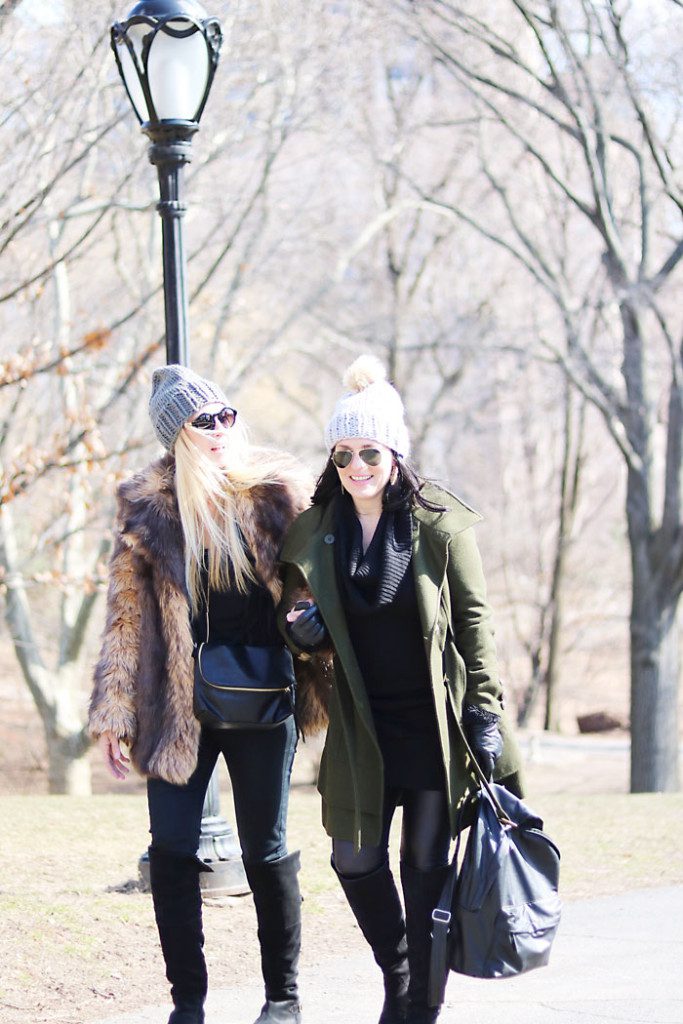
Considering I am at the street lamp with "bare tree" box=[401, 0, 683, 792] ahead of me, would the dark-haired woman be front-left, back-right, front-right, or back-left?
back-right

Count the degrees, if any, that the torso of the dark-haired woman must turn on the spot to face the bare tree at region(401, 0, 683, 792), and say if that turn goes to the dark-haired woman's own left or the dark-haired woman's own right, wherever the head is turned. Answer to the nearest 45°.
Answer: approximately 180°

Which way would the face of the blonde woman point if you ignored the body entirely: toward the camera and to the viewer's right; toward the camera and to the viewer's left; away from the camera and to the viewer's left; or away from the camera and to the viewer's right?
toward the camera and to the viewer's right

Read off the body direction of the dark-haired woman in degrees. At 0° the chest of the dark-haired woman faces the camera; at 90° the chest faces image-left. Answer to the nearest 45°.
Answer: approximately 0°
